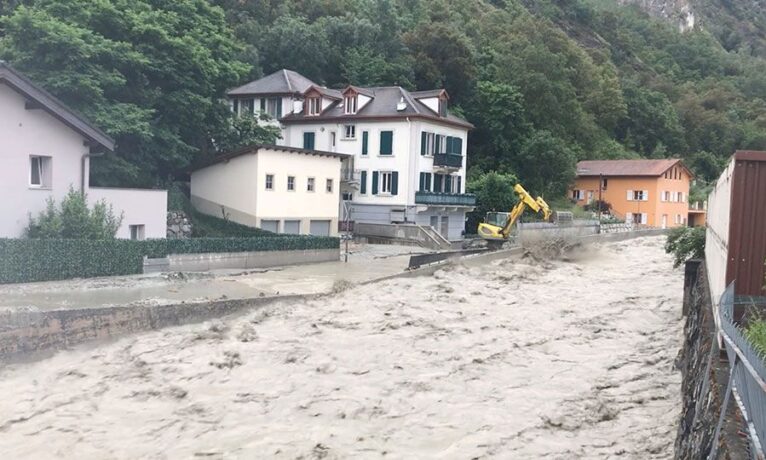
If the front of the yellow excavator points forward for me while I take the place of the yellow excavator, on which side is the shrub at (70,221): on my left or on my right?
on my right

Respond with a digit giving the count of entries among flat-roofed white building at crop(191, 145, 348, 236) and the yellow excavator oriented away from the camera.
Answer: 0

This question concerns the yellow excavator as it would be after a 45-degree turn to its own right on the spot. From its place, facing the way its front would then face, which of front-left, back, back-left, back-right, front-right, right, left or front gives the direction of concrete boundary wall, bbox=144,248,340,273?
right

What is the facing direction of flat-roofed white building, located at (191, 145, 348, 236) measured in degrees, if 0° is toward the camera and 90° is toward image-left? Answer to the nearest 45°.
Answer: approximately 315°

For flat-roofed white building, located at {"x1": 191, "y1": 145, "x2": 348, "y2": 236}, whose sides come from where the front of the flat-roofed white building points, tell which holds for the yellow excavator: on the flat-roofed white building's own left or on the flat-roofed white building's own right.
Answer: on the flat-roofed white building's own left

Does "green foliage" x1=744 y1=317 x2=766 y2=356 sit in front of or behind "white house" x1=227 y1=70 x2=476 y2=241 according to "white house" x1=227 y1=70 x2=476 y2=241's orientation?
in front

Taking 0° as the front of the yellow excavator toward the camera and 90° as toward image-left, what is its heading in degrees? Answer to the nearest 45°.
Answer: approximately 270°

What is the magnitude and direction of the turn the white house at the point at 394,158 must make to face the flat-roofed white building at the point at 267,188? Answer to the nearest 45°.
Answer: approximately 90° to its right

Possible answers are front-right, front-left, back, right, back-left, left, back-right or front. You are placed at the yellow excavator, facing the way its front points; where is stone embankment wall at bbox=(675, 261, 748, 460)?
right

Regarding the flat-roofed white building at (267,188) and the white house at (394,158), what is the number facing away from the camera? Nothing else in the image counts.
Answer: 0
